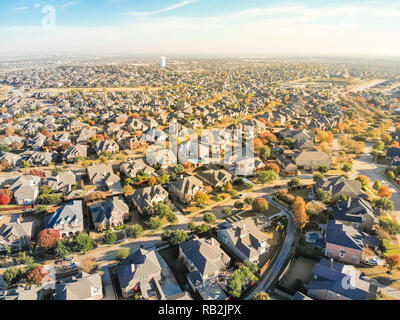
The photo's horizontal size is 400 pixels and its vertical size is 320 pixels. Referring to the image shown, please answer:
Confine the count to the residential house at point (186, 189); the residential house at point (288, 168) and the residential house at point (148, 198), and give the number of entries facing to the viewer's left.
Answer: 0

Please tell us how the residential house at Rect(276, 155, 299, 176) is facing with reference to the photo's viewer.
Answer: facing the viewer

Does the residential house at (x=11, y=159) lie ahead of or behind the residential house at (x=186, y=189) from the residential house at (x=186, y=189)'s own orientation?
behind

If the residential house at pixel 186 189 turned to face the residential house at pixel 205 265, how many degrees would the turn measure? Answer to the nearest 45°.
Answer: approximately 45° to its right

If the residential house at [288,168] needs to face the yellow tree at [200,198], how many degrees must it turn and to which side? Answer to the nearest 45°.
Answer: approximately 45° to its right

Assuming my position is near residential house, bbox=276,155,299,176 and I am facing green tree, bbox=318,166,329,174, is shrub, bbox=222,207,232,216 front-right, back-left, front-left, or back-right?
back-right

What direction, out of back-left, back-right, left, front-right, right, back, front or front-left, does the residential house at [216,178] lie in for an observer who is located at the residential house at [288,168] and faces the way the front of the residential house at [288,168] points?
front-right

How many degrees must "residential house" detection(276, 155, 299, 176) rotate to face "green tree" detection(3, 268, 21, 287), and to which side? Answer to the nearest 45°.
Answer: approximately 45° to its right

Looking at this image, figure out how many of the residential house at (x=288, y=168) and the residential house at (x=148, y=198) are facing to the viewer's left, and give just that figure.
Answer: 0

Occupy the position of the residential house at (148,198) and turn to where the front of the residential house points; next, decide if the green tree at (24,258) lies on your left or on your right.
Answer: on your right

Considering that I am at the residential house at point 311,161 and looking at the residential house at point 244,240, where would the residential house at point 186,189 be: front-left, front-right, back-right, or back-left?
front-right

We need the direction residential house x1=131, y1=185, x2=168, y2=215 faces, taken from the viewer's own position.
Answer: facing the viewer and to the right of the viewer

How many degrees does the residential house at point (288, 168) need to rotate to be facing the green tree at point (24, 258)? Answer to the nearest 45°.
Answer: approximately 45° to its right

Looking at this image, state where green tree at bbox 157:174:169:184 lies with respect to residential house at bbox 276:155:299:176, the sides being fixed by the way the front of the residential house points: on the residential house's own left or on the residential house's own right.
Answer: on the residential house's own right

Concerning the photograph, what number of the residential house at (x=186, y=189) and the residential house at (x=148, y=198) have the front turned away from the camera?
0
